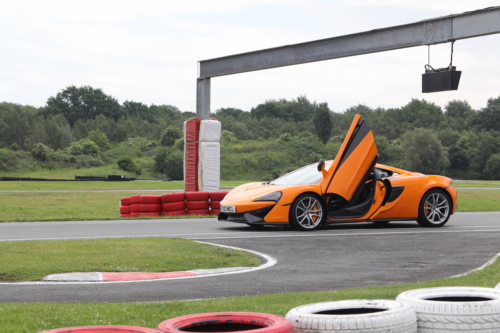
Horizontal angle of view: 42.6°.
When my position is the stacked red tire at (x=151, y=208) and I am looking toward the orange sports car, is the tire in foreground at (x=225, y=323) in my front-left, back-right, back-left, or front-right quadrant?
front-right

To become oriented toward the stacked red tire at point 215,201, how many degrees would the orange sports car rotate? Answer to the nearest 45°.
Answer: approximately 90° to its right

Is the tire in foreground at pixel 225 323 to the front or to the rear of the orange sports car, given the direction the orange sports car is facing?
to the front

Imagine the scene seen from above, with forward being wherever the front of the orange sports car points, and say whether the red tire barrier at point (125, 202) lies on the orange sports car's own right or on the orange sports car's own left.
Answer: on the orange sports car's own right

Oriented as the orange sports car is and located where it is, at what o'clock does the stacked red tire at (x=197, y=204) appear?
The stacked red tire is roughly at 3 o'clock from the orange sports car.
